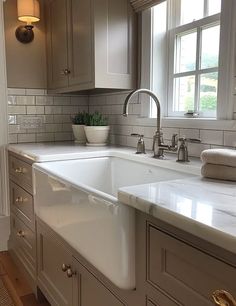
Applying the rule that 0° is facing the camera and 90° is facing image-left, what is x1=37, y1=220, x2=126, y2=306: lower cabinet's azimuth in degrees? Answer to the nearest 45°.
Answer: approximately 45°

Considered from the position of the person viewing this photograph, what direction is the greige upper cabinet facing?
facing the viewer and to the left of the viewer

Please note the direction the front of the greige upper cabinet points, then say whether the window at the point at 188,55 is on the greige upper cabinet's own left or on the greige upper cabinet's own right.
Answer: on the greige upper cabinet's own left

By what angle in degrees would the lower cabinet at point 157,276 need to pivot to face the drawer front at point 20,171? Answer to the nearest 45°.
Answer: approximately 90° to its right

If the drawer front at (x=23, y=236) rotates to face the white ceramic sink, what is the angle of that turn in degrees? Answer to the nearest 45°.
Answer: approximately 45° to its left

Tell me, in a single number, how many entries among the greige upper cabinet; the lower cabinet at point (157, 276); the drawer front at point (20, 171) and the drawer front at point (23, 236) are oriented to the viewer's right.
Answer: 0

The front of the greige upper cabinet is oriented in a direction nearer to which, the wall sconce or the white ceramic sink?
the white ceramic sink

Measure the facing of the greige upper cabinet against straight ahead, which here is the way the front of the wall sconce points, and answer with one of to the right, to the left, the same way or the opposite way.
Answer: to the right

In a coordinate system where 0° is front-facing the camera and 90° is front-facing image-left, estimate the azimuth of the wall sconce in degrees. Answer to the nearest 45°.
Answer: approximately 315°

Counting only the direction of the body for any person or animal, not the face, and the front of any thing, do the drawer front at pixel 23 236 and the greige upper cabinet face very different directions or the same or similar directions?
same or similar directions
